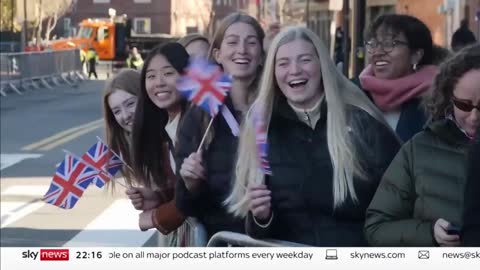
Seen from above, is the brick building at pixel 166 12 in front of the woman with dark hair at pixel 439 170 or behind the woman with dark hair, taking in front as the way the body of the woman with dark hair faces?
behind

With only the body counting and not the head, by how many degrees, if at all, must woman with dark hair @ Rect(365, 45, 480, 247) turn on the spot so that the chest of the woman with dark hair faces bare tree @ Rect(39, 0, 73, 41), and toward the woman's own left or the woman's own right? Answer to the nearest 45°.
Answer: approximately 180°

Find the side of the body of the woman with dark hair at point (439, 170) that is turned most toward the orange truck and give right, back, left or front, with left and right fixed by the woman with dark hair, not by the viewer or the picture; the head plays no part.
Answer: back

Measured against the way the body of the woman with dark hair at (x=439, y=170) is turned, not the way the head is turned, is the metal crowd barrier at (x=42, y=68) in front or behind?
behind
